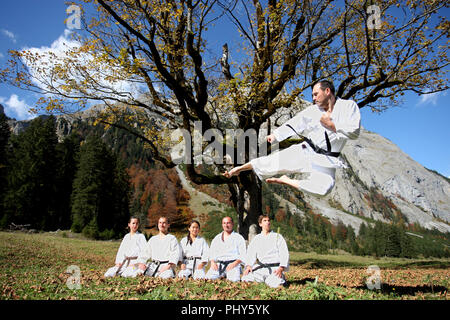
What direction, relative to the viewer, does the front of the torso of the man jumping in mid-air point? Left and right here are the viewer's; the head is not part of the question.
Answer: facing the viewer and to the left of the viewer

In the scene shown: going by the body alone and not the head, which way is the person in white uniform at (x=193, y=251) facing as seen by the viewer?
toward the camera

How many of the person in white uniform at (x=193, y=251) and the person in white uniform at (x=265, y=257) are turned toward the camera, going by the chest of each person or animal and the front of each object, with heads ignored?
2

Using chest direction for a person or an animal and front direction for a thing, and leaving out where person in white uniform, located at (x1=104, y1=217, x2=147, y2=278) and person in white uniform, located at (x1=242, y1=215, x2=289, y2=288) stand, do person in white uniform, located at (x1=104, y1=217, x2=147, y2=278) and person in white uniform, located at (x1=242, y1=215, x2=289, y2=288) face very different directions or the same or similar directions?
same or similar directions

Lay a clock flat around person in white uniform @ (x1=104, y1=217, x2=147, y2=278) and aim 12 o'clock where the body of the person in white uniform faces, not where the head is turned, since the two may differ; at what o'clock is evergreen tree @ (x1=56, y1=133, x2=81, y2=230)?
The evergreen tree is roughly at 4 o'clock from the person in white uniform.

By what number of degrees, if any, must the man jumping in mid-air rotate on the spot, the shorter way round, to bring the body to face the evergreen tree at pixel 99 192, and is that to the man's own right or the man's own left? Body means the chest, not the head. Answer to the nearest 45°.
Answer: approximately 90° to the man's own right

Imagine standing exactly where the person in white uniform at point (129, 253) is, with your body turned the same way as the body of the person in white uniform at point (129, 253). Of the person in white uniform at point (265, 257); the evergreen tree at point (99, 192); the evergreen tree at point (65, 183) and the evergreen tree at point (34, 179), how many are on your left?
1

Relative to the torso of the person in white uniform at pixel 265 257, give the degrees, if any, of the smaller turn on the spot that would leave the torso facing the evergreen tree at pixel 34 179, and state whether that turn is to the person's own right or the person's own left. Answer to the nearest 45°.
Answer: approximately 135° to the person's own right

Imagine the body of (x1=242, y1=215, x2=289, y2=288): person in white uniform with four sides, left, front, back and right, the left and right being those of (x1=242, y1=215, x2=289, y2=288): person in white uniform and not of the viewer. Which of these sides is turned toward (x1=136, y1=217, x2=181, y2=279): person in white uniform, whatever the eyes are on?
right

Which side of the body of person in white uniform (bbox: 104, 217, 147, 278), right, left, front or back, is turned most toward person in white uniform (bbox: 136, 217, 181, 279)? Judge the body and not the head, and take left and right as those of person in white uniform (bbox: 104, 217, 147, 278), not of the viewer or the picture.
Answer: left

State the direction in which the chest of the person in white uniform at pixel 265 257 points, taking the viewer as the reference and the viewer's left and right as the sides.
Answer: facing the viewer

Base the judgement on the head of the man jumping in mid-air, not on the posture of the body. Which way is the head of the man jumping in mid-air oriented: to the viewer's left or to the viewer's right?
to the viewer's left
